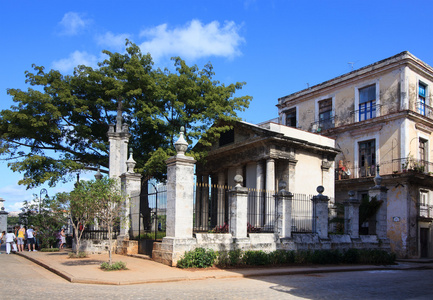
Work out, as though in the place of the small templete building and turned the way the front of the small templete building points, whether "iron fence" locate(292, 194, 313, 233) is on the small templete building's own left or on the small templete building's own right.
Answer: on the small templete building's own left

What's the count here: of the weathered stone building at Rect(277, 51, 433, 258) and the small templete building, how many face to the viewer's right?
0

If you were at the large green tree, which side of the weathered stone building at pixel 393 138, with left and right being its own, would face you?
front

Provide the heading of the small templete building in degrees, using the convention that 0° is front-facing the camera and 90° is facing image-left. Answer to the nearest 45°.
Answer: approximately 45°

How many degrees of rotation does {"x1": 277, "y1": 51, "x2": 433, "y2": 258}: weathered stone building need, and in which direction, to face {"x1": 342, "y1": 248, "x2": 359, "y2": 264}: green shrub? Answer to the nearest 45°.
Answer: approximately 45° to its left

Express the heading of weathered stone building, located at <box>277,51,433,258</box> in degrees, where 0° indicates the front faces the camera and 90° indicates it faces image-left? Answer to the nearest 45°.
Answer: approximately 45°

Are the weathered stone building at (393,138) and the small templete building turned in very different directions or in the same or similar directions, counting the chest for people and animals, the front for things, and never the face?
same or similar directions

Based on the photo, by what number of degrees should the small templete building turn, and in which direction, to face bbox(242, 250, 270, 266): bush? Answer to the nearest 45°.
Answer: approximately 45° to its left

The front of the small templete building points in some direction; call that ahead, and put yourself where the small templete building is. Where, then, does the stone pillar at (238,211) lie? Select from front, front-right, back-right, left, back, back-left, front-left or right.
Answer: front-left

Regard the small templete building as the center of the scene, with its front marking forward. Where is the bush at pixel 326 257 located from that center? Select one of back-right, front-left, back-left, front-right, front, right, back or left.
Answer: front-left
